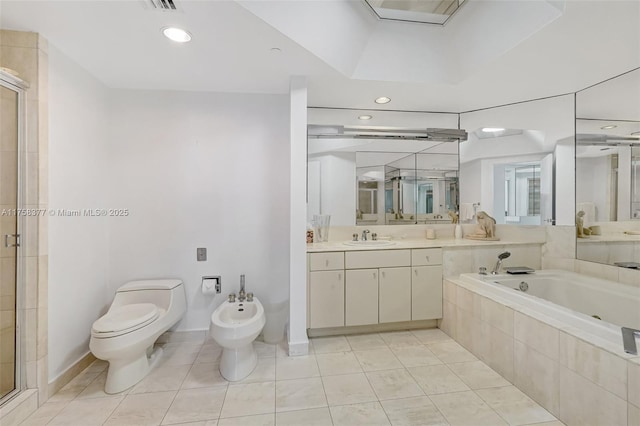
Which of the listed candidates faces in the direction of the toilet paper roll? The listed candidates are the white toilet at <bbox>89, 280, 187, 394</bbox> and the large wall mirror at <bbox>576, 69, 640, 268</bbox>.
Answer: the large wall mirror

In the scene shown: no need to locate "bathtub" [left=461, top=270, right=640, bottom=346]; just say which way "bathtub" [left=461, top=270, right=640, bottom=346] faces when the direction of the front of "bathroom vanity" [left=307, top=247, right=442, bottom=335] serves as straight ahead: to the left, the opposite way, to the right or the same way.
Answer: to the right

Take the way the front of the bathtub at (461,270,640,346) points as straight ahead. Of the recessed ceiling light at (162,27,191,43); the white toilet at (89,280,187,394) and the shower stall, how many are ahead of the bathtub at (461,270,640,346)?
3

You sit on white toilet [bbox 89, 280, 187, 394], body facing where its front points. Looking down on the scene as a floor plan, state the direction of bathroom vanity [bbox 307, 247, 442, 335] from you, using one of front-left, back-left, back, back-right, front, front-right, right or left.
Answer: back-left

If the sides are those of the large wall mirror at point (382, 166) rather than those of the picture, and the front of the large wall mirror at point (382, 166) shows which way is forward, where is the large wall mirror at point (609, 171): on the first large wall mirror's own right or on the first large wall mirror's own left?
on the first large wall mirror's own left

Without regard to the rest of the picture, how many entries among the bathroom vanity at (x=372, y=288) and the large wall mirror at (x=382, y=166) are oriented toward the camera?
2
